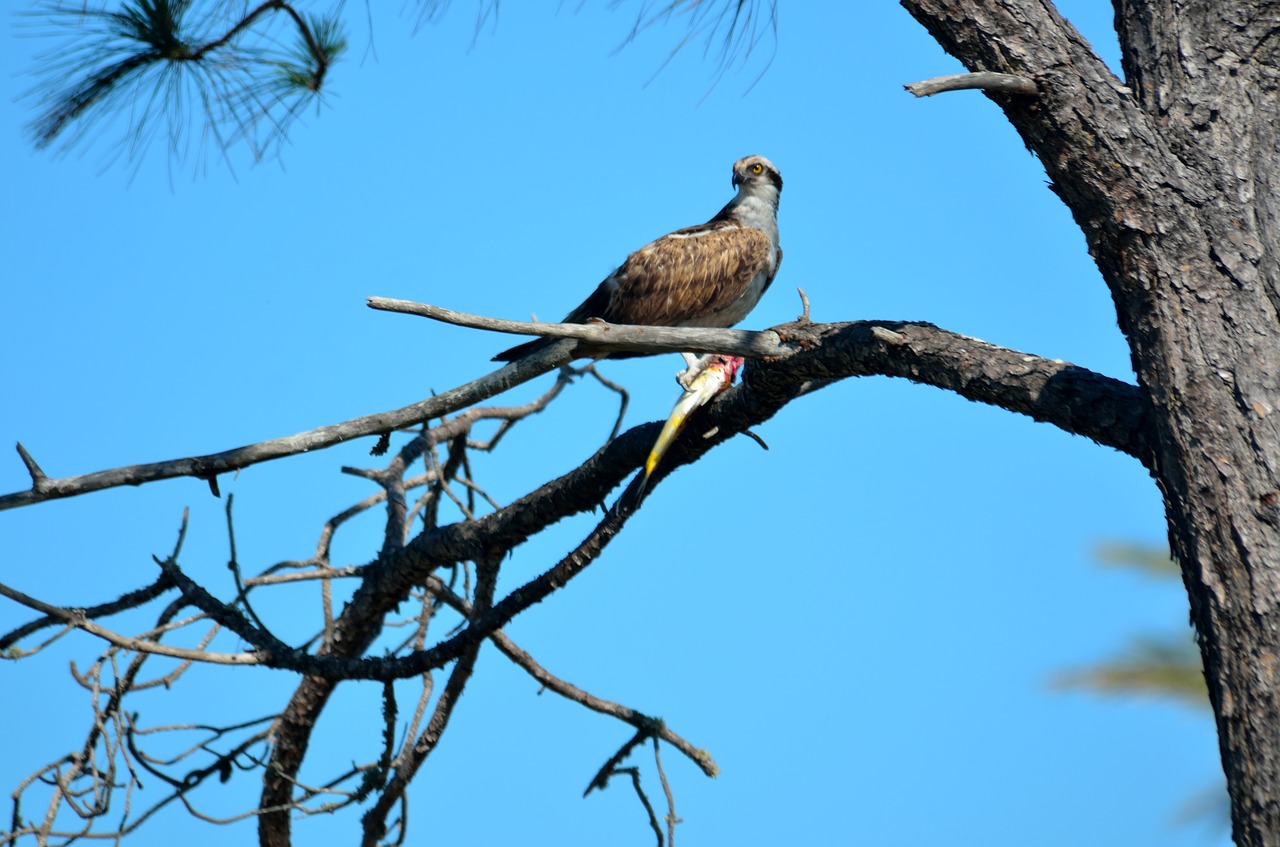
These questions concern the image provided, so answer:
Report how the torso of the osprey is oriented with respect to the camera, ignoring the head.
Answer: to the viewer's right

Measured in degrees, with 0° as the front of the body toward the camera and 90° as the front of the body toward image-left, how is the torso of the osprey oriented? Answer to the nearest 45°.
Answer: approximately 270°
